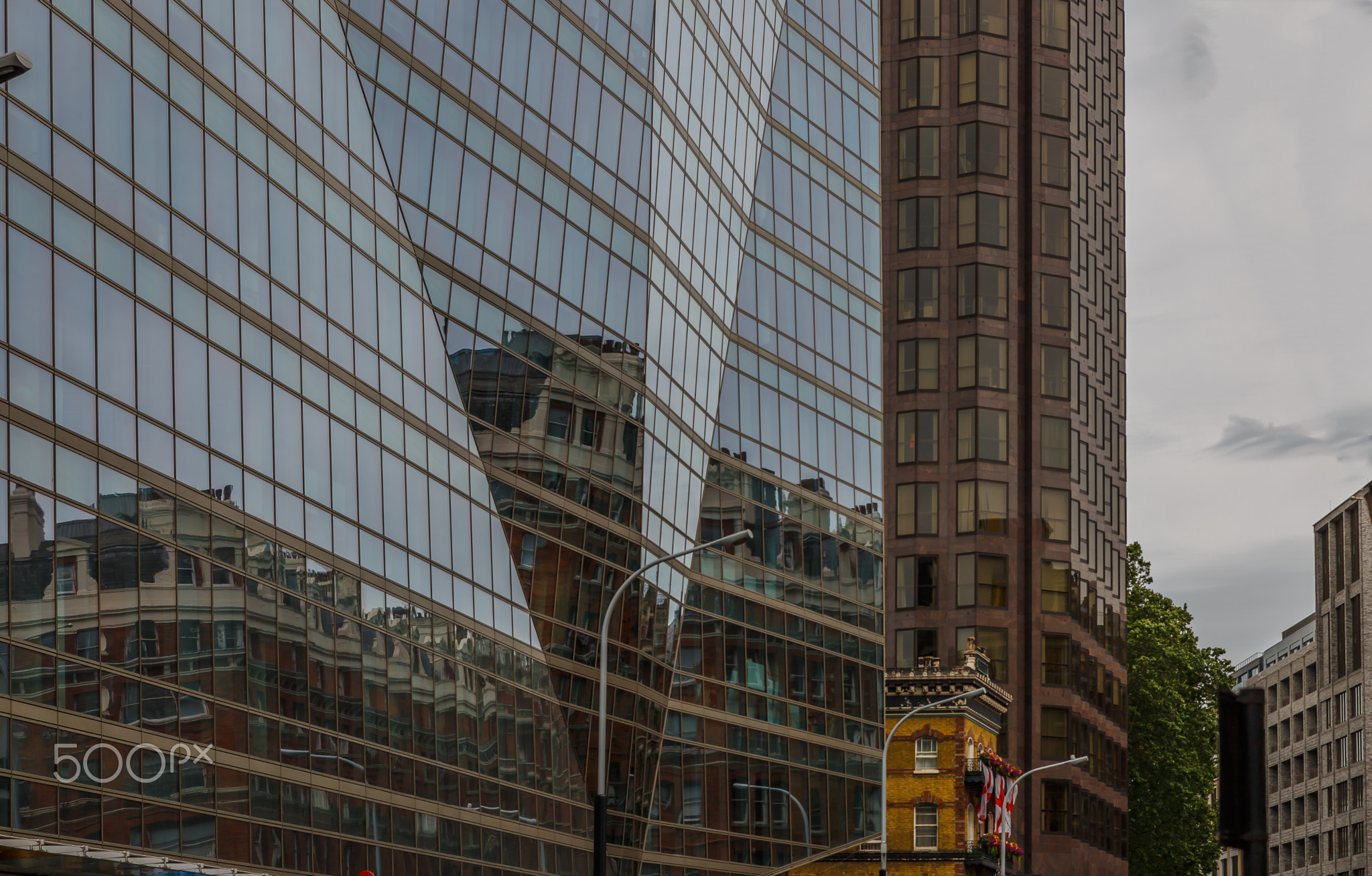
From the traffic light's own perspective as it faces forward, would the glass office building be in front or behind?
in front

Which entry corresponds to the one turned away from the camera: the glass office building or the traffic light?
the traffic light

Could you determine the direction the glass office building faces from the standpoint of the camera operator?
facing the viewer and to the right of the viewer

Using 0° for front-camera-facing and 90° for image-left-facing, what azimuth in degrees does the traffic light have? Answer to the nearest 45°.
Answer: approximately 180°

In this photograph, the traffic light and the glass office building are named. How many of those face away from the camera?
1

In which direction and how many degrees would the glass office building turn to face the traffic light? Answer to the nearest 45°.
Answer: approximately 45° to its right
